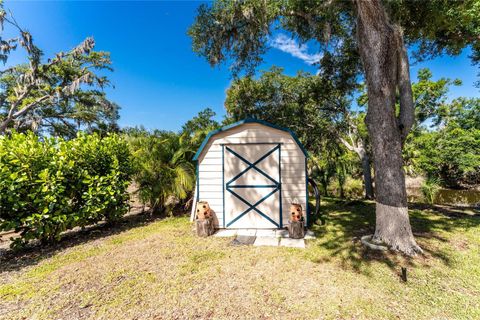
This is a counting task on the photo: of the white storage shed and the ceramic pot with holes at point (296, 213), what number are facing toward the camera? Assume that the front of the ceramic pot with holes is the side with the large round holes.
2

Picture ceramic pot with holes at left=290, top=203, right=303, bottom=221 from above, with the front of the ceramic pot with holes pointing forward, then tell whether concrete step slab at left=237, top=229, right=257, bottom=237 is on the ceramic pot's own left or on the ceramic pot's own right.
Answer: on the ceramic pot's own right

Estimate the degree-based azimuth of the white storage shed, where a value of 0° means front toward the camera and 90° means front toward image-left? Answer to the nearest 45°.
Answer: approximately 0°

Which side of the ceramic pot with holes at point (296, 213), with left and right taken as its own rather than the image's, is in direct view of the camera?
front

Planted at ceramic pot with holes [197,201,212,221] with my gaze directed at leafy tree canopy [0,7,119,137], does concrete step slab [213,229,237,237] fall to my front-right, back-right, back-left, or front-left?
back-right
